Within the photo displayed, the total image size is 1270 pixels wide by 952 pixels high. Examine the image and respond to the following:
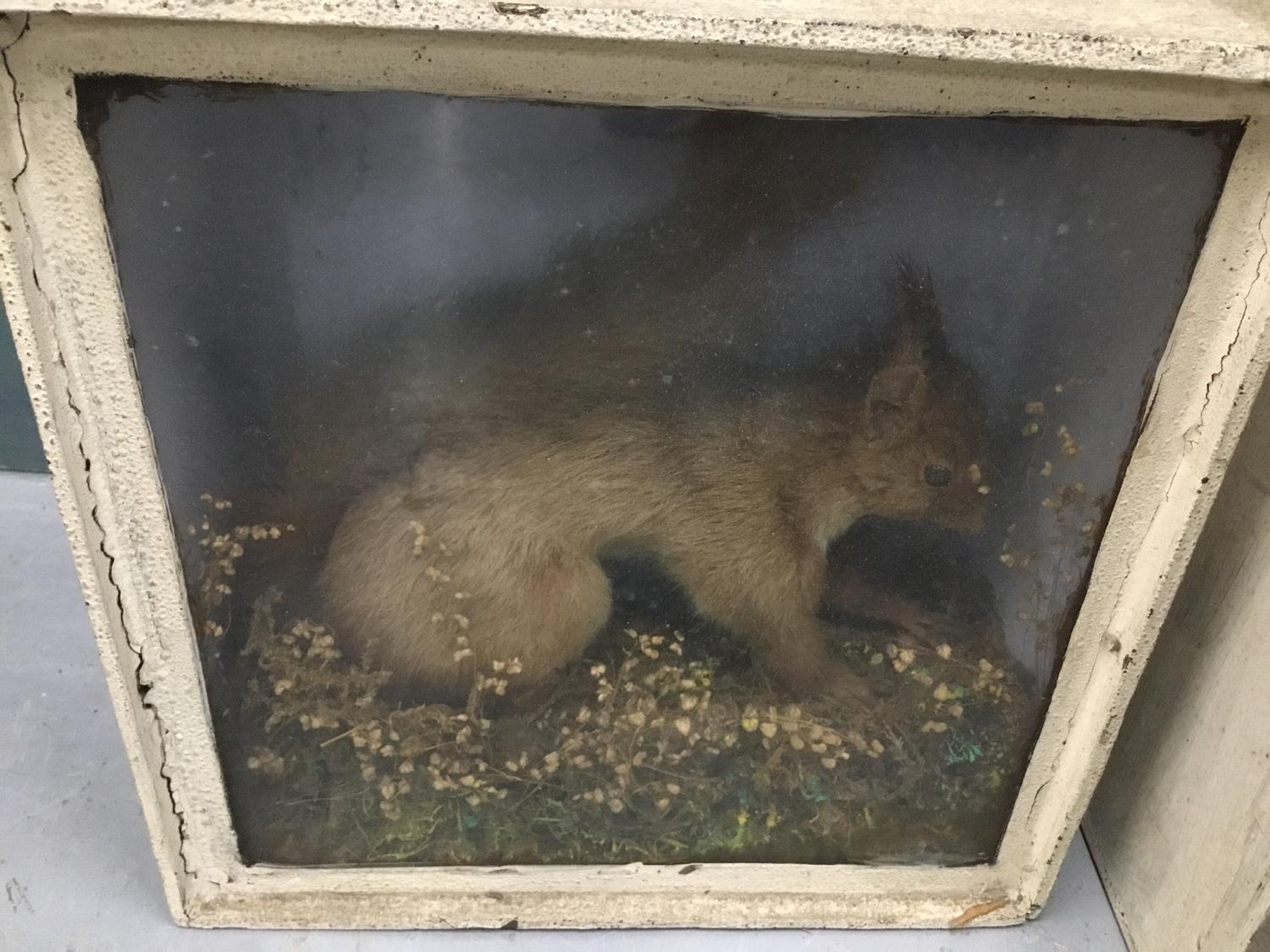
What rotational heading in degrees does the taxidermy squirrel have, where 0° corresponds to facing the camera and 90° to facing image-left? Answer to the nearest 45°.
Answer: approximately 270°
